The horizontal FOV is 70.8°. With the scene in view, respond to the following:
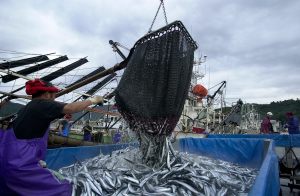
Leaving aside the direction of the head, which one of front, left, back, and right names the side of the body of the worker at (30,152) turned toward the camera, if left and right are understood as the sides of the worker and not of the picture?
right

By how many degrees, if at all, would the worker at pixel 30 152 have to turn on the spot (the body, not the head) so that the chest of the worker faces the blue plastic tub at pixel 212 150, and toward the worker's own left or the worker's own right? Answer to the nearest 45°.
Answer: approximately 45° to the worker's own left

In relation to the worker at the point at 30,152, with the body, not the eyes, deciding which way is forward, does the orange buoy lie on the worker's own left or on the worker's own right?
on the worker's own left
